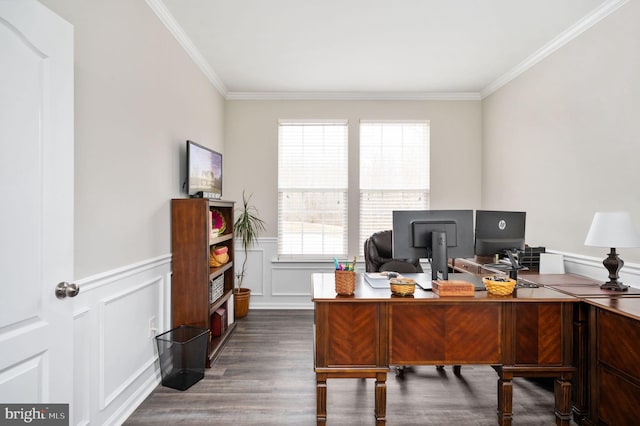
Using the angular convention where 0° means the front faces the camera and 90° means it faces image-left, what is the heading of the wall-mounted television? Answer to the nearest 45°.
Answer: approximately 315°

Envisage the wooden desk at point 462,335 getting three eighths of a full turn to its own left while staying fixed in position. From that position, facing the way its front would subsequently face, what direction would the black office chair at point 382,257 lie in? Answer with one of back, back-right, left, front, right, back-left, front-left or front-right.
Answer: right

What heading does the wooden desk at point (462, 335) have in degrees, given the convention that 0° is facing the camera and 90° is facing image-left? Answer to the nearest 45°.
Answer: approximately 180°

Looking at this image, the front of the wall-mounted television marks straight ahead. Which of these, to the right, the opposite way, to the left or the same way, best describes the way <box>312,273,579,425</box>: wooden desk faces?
to the left

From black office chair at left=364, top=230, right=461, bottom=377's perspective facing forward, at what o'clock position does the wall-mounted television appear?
The wall-mounted television is roughly at 4 o'clock from the black office chair.

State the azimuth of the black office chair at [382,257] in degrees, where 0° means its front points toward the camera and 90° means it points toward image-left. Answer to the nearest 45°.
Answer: approximately 315°

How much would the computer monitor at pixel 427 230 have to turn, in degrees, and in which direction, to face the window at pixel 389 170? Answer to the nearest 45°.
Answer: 0° — it already faces it

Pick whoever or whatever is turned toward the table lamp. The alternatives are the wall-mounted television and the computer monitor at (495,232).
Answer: the wall-mounted television

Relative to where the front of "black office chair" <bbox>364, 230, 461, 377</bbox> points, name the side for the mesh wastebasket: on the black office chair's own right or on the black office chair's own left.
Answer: on the black office chair's own right

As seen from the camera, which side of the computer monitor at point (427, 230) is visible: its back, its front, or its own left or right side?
back

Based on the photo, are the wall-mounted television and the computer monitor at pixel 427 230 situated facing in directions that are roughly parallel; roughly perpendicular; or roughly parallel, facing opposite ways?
roughly perpendicular

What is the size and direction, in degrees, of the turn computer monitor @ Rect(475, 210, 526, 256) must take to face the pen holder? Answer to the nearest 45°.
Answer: approximately 90° to its left

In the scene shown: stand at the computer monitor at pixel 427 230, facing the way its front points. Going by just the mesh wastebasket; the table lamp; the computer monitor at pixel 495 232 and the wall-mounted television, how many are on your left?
2

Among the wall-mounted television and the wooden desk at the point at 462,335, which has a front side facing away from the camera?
the wooden desk

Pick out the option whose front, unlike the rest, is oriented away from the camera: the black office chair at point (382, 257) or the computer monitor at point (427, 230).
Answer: the computer monitor

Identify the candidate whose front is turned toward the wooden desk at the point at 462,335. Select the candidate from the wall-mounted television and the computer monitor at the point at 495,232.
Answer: the wall-mounted television
